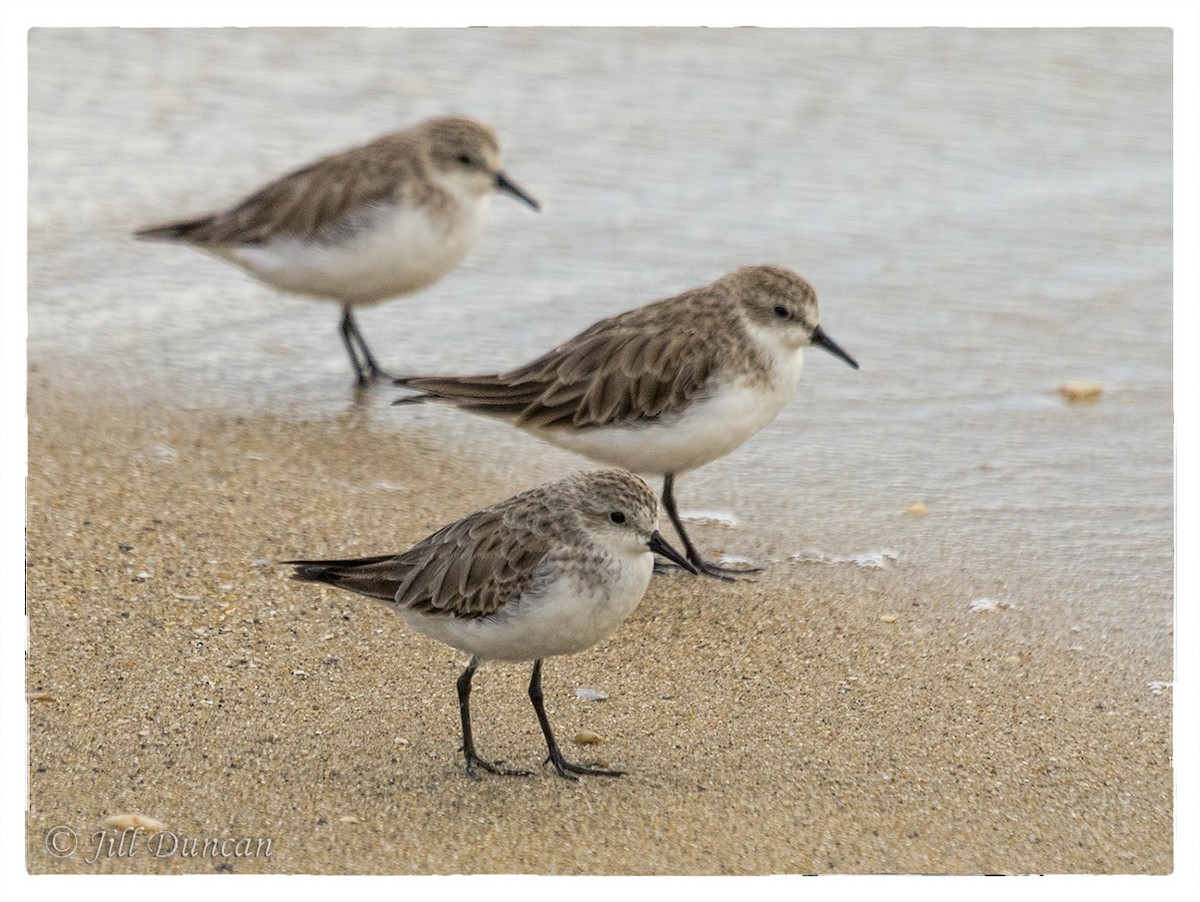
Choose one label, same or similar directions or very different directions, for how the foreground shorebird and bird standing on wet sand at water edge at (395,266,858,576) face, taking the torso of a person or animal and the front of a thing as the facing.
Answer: same or similar directions

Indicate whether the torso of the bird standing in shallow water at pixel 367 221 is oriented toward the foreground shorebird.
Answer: no

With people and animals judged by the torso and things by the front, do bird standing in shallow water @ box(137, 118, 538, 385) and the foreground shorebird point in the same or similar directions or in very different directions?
same or similar directions

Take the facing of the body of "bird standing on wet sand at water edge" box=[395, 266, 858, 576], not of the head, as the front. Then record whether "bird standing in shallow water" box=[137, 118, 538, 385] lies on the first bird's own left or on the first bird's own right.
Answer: on the first bird's own left

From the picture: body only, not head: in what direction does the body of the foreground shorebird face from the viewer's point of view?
to the viewer's right

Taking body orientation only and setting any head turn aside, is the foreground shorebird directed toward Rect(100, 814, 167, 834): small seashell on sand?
no

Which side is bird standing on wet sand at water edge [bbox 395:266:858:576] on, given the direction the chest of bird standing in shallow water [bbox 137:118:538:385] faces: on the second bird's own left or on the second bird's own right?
on the second bird's own right

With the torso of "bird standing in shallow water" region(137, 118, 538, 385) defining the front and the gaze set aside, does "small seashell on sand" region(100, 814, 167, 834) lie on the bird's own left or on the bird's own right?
on the bird's own right

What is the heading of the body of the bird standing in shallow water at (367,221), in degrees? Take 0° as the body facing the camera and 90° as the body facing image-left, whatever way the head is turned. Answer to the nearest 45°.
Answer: approximately 270°

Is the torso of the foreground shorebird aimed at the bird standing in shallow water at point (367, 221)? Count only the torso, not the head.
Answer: no

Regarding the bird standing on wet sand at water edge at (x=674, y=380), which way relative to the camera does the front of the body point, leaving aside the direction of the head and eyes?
to the viewer's right

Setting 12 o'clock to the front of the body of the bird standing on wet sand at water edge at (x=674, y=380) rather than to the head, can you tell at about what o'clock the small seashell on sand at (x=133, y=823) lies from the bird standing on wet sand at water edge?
The small seashell on sand is roughly at 4 o'clock from the bird standing on wet sand at water edge.

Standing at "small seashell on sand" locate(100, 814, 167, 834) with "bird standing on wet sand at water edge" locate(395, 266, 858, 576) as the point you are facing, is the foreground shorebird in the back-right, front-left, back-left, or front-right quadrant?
front-right

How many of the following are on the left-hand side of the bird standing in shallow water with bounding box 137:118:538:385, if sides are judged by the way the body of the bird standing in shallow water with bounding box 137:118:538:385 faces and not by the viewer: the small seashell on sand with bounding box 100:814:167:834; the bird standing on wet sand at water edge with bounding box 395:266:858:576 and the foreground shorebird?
0

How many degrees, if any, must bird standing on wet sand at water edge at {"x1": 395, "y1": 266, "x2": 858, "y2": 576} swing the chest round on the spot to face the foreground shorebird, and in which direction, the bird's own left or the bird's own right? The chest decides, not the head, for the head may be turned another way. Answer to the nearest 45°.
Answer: approximately 90° to the bird's own right
